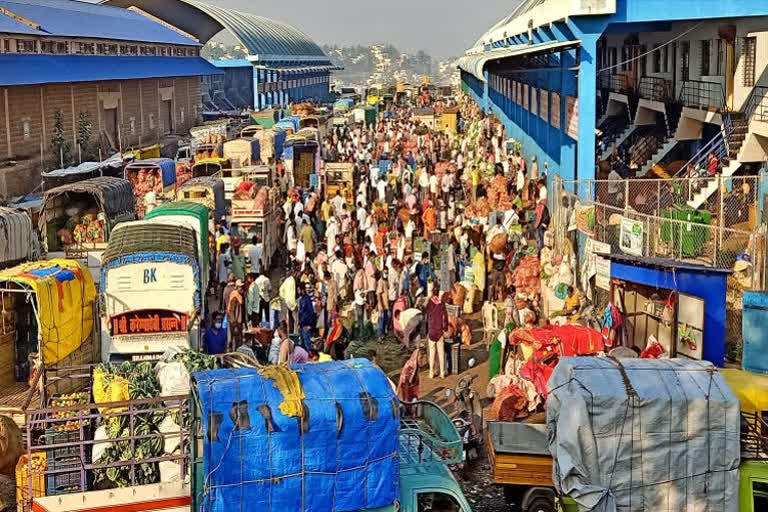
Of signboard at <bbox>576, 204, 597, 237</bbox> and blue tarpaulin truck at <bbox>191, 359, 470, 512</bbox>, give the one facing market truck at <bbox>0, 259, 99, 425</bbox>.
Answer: the signboard

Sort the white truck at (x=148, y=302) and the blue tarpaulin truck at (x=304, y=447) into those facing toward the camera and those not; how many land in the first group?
1

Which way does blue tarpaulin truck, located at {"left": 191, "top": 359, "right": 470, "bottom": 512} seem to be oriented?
to the viewer's right

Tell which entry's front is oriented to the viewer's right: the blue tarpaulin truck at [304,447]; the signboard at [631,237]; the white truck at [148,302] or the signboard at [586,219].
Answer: the blue tarpaulin truck

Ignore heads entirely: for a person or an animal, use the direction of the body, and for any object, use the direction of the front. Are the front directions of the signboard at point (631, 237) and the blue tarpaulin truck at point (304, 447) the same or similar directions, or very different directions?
very different directions

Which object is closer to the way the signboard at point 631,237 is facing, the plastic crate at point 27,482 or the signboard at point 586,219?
the plastic crate

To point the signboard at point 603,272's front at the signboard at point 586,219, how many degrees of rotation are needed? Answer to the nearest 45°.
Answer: approximately 135° to its right

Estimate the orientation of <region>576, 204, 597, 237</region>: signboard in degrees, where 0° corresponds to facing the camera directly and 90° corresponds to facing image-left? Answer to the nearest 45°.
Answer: approximately 45°

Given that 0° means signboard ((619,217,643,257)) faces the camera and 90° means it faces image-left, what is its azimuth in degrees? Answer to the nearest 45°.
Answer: approximately 45°

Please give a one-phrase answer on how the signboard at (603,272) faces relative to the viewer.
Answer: facing the viewer and to the left of the viewer

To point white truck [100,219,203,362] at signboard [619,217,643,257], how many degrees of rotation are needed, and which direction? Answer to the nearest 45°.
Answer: approximately 90° to its left

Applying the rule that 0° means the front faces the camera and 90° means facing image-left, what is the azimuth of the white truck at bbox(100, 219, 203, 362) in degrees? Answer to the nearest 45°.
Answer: approximately 0°

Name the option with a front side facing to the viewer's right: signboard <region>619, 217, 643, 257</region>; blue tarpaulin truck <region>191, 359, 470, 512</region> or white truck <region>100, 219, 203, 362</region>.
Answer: the blue tarpaulin truck

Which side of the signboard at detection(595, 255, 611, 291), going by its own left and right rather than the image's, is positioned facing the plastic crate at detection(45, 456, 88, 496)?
front
